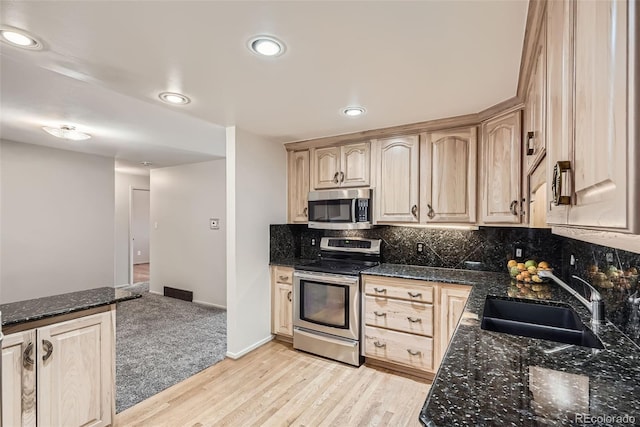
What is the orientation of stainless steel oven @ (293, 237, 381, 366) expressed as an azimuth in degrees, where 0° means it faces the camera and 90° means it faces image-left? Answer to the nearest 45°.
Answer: approximately 45°

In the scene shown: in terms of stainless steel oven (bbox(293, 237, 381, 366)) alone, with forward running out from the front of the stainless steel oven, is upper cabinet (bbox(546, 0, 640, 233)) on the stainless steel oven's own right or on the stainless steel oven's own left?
on the stainless steel oven's own left

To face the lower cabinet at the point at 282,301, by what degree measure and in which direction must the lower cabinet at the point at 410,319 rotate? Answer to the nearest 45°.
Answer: approximately 45° to its right

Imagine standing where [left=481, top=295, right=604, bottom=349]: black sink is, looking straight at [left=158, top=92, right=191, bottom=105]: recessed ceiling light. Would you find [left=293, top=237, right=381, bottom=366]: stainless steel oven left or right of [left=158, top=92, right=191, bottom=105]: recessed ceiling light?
right

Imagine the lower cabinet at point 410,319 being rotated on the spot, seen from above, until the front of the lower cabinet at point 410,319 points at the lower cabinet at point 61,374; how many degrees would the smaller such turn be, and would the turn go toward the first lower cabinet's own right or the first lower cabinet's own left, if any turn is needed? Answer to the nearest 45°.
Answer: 0° — it already faces it

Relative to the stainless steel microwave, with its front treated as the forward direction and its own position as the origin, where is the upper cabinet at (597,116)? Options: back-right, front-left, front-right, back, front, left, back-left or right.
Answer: front-left

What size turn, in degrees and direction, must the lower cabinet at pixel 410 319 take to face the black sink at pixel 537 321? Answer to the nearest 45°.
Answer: approximately 90° to its left

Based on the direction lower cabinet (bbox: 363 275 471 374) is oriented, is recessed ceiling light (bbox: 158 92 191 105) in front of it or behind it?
in front
